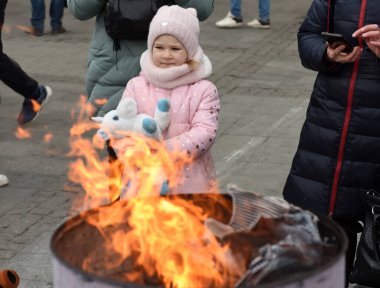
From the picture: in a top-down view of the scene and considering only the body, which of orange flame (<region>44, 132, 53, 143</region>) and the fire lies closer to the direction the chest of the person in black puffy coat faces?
the fire

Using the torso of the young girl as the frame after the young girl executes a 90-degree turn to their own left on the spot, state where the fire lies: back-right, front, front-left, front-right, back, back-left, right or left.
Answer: front-right

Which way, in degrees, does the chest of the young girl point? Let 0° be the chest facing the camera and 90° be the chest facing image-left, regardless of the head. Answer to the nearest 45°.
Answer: approximately 45°

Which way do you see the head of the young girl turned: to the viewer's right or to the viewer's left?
to the viewer's left

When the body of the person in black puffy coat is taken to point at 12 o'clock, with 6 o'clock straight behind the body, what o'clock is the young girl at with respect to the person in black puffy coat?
The young girl is roughly at 3 o'clock from the person in black puffy coat.

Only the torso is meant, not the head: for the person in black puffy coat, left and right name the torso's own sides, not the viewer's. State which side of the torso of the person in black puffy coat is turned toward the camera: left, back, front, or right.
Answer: front

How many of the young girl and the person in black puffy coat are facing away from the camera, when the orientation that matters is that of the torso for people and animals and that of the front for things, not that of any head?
0

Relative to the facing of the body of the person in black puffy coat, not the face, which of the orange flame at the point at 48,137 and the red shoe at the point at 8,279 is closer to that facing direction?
the red shoe

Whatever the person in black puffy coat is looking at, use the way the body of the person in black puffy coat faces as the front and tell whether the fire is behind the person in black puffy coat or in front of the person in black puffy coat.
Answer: in front
